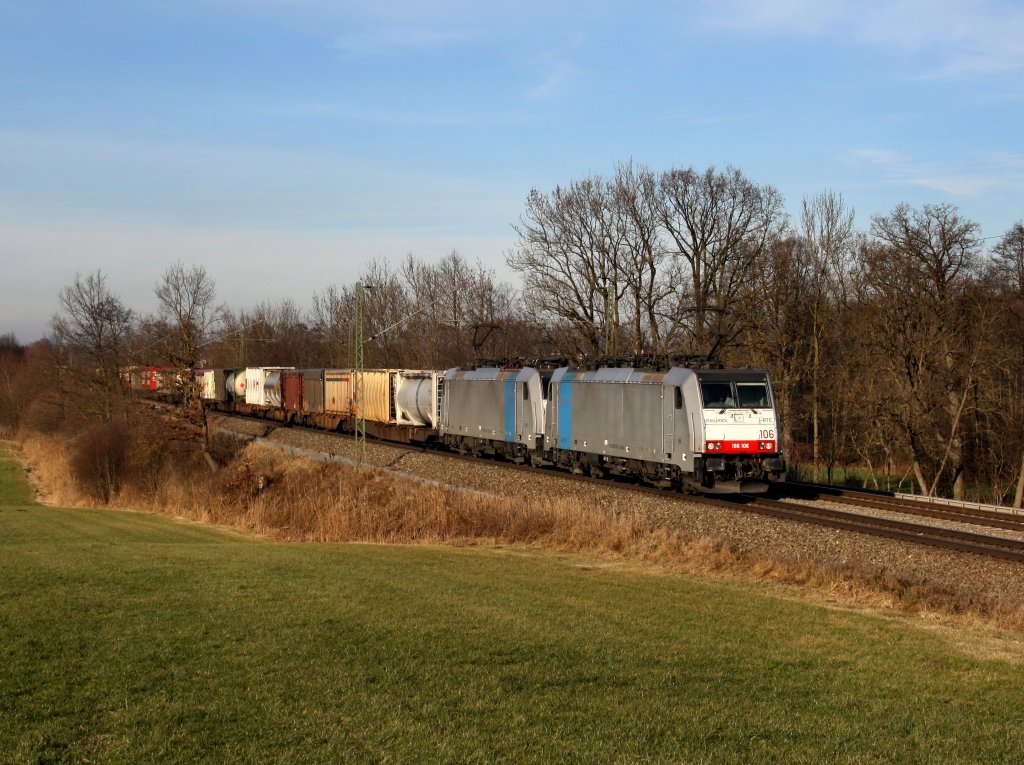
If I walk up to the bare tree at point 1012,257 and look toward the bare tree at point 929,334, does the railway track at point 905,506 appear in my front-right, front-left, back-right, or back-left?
front-left

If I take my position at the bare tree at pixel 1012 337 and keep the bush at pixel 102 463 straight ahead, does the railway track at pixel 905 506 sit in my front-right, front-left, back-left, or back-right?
front-left

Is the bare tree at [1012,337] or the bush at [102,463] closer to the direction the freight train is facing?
the bare tree

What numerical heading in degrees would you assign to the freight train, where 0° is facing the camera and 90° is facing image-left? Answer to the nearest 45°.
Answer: approximately 315°

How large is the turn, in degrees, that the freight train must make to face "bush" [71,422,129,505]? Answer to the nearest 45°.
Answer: approximately 180°

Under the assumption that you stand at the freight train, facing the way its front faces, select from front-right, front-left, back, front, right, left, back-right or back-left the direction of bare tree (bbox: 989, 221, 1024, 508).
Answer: front

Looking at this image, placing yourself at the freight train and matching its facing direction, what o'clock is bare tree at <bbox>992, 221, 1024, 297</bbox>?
The bare tree is roughly at 9 o'clock from the freight train.

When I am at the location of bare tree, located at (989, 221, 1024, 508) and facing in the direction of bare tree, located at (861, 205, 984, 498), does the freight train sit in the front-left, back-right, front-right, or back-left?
front-left

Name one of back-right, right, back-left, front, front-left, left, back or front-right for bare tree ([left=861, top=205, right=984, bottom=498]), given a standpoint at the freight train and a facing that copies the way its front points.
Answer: front
